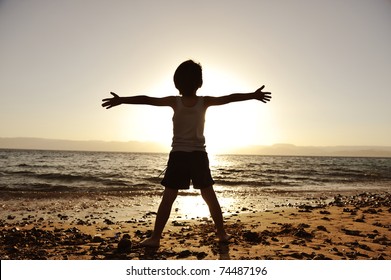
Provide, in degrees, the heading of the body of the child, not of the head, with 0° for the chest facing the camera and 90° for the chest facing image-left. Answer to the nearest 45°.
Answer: approximately 180°

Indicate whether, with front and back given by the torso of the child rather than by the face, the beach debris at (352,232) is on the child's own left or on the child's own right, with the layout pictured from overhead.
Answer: on the child's own right

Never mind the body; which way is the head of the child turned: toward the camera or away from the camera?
away from the camera
